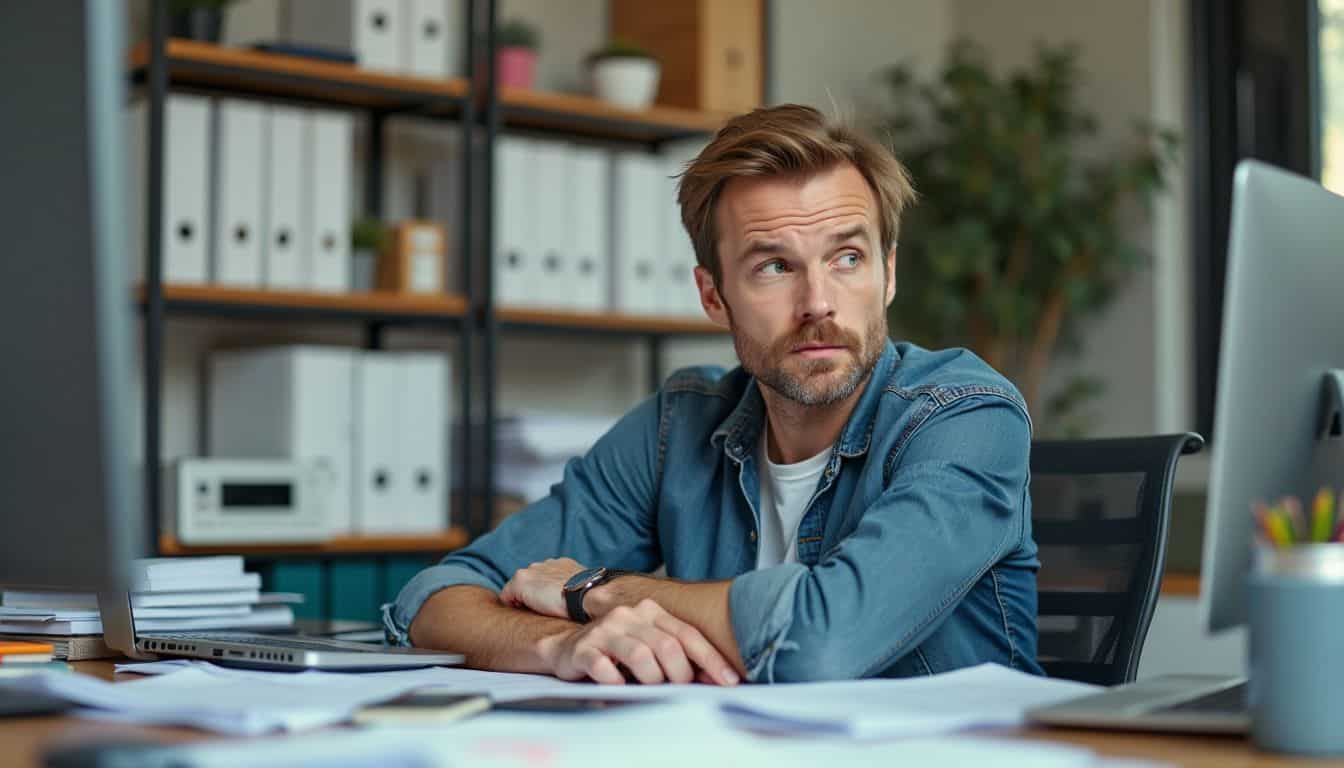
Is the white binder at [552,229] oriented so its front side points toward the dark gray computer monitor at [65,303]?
yes

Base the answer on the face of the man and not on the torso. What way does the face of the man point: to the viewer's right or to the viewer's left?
to the viewer's right

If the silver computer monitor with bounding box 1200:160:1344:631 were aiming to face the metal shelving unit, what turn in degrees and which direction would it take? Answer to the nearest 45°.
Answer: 0° — it already faces it

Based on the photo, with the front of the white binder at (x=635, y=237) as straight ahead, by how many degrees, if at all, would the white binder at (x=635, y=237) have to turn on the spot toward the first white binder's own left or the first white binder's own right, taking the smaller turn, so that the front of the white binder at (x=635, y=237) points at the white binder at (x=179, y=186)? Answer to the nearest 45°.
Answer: approximately 45° to the first white binder's own right

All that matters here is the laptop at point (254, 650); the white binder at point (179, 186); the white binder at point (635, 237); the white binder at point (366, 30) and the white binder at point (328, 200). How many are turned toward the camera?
4
